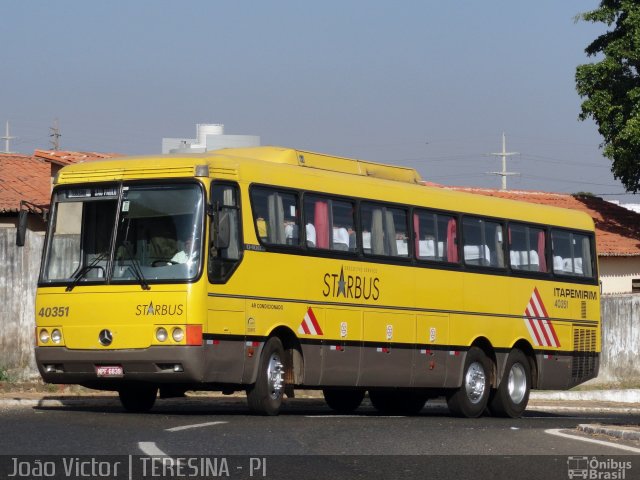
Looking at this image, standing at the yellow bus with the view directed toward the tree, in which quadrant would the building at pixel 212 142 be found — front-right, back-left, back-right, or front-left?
front-left

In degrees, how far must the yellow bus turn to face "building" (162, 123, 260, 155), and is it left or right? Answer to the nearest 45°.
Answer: approximately 135° to its right

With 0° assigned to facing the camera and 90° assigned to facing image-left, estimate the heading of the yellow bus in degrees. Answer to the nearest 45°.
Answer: approximately 45°

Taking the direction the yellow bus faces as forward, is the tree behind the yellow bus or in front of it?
behind

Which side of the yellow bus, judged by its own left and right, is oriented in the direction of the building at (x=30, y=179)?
right
